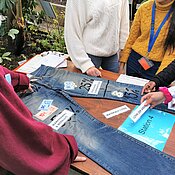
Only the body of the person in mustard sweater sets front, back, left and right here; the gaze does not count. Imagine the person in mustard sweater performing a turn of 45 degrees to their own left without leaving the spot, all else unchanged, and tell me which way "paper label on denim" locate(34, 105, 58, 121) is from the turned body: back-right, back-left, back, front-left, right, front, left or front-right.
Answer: right

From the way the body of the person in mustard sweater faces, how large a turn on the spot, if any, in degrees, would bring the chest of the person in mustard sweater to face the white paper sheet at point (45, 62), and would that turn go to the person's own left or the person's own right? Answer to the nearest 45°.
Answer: approximately 90° to the person's own right

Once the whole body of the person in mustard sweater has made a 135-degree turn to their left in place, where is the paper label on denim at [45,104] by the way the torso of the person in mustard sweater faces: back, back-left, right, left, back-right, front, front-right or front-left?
back

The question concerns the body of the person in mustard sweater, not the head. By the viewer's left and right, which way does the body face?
facing the viewer

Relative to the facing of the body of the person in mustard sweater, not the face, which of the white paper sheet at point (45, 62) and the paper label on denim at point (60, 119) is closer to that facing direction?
the paper label on denim

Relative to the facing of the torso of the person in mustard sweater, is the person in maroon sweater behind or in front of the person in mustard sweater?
in front

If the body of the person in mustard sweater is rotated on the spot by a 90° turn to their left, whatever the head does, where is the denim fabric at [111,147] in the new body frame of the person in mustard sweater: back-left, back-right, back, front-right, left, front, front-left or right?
right
